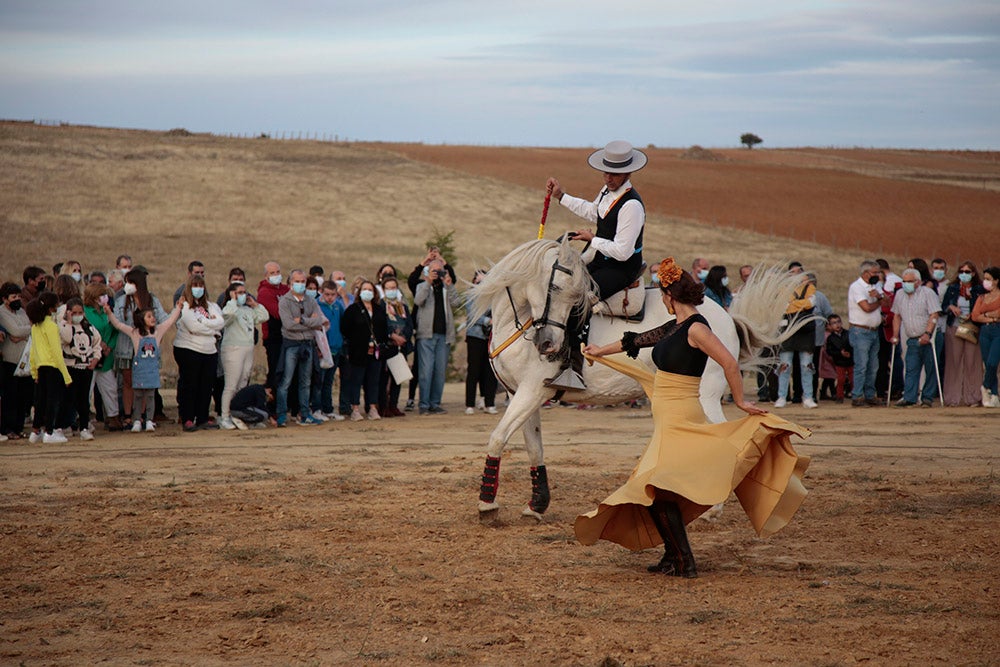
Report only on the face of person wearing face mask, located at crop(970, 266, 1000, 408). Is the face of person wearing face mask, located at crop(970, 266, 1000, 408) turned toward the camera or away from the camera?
toward the camera

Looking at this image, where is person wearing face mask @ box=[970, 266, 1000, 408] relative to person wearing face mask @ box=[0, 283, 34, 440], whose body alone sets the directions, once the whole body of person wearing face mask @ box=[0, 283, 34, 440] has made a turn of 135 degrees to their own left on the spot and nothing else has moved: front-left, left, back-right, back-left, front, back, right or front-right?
right

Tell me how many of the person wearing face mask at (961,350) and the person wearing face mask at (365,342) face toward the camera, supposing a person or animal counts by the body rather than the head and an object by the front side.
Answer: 2

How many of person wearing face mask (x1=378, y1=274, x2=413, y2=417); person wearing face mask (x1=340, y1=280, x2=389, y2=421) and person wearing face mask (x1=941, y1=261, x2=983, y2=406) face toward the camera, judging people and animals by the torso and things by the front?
3

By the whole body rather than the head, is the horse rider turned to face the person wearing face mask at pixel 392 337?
no

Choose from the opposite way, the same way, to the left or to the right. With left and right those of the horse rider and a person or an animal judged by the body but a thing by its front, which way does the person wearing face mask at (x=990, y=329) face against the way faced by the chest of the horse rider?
the same way

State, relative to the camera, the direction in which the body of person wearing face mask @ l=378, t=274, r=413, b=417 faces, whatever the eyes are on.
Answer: toward the camera

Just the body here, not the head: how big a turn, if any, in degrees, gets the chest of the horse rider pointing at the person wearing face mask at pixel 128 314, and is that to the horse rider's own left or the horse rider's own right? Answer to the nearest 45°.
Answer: approximately 90° to the horse rider's own right

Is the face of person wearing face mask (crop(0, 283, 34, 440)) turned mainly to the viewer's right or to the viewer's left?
to the viewer's right

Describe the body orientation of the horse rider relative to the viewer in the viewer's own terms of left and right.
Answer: facing the viewer and to the left of the viewer

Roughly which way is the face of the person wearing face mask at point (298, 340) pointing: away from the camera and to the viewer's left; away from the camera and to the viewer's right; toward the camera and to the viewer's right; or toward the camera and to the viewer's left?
toward the camera and to the viewer's right

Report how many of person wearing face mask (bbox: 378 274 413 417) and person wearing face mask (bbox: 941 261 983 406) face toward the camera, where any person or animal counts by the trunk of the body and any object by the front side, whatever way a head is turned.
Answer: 2

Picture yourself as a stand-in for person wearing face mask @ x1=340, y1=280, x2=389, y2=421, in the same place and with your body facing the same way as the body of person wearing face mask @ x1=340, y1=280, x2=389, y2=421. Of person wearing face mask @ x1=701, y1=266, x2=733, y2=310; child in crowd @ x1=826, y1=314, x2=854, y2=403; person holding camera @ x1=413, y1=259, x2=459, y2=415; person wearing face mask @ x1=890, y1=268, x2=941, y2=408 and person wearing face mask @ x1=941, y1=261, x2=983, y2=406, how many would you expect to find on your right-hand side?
0

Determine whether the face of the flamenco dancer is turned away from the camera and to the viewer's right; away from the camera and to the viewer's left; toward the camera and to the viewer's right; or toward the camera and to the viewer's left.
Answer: away from the camera and to the viewer's left
